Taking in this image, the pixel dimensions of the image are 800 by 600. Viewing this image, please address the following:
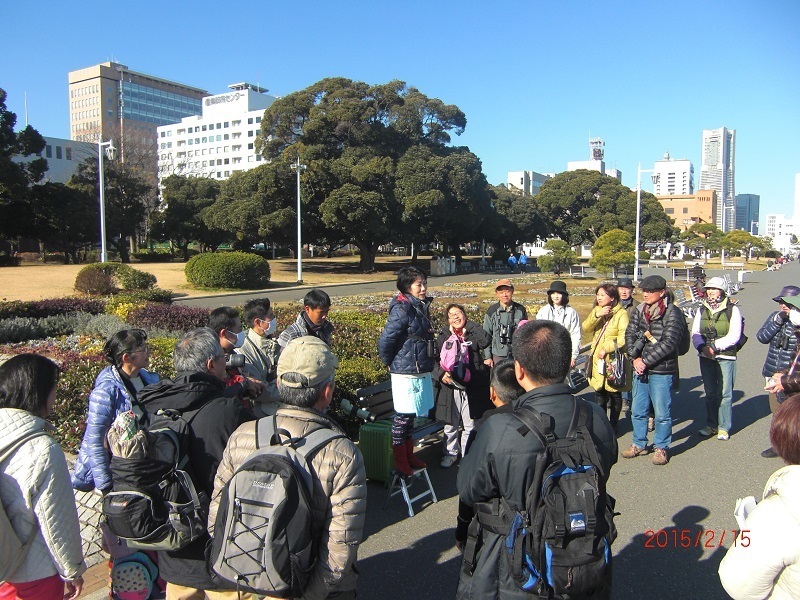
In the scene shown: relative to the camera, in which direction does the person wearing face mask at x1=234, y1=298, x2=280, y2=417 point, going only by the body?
to the viewer's right

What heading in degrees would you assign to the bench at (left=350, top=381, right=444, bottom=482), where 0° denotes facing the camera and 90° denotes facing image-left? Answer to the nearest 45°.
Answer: approximately 315°

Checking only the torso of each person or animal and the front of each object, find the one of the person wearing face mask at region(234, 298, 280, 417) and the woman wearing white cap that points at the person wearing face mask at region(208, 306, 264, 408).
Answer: the woman wearing white cap

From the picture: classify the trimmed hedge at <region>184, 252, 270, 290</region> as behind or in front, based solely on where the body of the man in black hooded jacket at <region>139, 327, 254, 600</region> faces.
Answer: in front

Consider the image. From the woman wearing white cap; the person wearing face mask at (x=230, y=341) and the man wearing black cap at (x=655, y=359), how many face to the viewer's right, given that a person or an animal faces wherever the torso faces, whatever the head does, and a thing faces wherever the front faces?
1

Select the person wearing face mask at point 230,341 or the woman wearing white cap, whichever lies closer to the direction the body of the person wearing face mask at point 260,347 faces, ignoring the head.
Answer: the woman wearing white cap

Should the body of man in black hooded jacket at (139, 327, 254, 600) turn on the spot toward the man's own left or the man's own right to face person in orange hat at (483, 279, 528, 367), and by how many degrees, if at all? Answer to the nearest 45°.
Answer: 0° — they already face them

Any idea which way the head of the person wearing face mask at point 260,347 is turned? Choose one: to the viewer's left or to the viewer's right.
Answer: to the viewer's right

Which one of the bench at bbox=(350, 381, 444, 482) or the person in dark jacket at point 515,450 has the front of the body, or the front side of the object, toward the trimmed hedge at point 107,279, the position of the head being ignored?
the person in dark jacket

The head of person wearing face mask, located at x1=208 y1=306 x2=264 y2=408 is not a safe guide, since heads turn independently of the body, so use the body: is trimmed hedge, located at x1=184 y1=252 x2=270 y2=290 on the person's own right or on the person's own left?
on the person's own left

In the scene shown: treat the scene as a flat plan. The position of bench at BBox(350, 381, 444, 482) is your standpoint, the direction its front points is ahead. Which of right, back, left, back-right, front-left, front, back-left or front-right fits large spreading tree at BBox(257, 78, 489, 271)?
back-left

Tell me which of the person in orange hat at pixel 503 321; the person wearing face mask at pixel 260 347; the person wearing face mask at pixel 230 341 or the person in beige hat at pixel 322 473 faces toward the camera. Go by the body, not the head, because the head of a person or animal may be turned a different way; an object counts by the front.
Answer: the person in orange hat at pixel 503 321

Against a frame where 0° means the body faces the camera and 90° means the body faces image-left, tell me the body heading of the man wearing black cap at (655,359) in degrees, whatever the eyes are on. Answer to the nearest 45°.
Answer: approximately 45°

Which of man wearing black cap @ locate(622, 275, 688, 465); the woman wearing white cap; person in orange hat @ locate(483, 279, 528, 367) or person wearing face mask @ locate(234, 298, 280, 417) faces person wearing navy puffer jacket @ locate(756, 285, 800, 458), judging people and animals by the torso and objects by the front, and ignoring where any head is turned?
person wearing face mask @ locate(234, 298, 280, 417)

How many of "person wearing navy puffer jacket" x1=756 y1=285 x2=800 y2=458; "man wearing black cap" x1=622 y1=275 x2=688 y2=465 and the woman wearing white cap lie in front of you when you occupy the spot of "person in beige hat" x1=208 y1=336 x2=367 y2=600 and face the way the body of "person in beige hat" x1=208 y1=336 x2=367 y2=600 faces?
3
